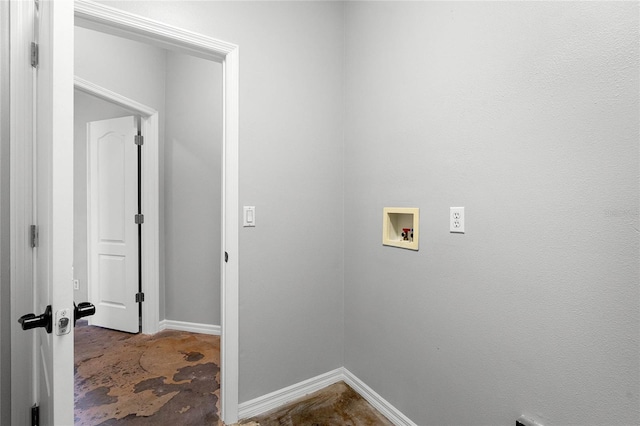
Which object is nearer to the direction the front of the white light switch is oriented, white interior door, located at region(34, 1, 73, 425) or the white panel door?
the white interior door

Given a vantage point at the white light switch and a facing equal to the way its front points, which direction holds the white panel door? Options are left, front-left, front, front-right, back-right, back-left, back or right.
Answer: back-right

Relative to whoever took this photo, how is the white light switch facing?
facing the viewer

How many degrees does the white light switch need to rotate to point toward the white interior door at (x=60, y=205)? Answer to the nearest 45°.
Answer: approximately 45° to its right

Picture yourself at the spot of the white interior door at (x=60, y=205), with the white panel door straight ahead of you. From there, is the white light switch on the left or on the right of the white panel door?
right
